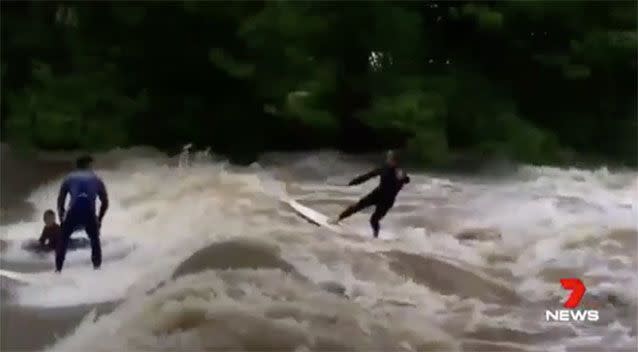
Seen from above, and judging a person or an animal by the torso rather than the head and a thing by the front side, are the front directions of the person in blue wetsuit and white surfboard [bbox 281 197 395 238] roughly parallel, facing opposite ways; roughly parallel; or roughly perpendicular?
roughly perpendicular

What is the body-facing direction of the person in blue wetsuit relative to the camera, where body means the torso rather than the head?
away from the camera

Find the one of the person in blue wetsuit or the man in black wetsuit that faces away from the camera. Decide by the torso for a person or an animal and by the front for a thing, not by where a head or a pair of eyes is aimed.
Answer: the person in blue wetsuit

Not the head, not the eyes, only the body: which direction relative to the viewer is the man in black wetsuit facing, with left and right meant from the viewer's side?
facing the viewer and to the left of the viewer

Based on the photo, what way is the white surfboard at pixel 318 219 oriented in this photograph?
to the viewer's left
